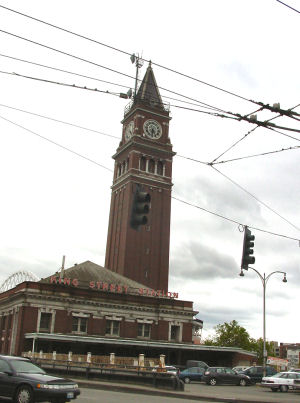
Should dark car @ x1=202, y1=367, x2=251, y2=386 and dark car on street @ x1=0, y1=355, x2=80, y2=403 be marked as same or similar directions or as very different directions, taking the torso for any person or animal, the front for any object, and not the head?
same or similar directions

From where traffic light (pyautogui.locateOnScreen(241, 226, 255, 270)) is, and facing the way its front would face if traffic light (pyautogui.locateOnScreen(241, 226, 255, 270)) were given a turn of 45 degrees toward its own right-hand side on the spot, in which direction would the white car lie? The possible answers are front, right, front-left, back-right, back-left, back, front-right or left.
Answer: back-left

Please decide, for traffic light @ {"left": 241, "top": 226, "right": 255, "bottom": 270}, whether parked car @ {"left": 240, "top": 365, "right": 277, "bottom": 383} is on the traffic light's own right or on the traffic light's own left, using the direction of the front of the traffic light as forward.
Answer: on the traffic light's own left

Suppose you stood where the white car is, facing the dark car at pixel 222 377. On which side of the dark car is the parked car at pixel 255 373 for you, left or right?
right
